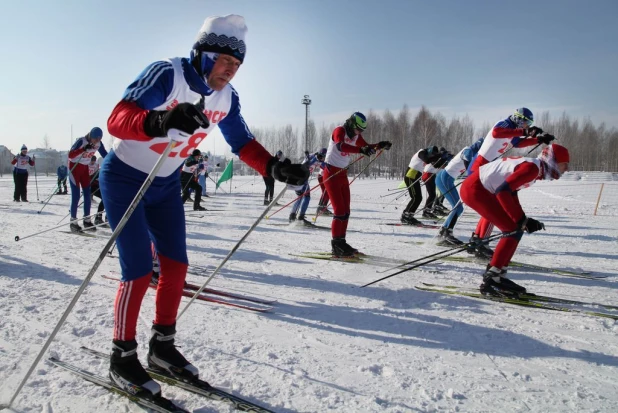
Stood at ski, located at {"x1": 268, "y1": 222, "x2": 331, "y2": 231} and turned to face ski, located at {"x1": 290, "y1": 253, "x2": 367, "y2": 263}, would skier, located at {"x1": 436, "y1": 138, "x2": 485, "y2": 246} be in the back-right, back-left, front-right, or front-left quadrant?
front-left

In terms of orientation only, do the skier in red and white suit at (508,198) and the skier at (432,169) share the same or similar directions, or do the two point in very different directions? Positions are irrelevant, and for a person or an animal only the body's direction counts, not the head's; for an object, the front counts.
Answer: same or similar directions

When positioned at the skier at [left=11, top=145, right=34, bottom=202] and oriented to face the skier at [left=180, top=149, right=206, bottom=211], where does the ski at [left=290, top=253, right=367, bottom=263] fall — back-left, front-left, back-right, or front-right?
front-right

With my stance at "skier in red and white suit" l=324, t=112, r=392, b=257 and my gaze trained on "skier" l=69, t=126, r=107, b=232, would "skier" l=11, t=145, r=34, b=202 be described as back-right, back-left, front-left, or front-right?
front-right

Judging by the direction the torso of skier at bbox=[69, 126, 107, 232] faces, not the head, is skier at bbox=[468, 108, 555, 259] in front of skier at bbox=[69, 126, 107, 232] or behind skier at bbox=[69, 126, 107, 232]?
in front

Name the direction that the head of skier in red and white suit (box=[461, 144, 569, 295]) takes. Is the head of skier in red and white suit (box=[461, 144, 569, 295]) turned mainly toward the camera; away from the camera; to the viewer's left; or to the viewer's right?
to the viewer's right

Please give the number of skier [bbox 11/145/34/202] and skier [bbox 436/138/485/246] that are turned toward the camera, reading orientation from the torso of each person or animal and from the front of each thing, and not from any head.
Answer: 1

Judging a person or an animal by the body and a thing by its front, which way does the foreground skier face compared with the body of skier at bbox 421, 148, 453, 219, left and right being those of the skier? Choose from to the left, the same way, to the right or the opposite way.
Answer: the same way

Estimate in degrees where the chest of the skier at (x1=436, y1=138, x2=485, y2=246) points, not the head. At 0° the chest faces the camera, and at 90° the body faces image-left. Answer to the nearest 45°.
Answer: approximately 270°

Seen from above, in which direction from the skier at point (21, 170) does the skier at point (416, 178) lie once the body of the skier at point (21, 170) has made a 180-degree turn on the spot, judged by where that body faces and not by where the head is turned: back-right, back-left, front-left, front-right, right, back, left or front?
back-right

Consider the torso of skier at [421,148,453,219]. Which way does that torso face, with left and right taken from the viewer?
facing to the right of the viewer

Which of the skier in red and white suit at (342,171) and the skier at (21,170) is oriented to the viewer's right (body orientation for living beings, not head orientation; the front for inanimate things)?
the skier in red and white suit

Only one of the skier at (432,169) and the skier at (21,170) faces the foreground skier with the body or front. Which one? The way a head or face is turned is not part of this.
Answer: the skier at (21,170)

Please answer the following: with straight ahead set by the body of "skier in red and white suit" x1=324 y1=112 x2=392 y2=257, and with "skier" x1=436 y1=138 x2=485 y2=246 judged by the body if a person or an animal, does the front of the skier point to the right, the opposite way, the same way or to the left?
the same way

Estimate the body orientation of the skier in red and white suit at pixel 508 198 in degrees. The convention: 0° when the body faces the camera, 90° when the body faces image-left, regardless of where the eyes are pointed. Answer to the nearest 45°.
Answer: approximately 270°
